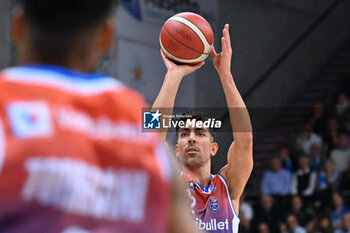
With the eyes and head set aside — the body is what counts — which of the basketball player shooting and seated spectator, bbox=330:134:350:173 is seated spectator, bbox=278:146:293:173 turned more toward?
the basketball player shooting

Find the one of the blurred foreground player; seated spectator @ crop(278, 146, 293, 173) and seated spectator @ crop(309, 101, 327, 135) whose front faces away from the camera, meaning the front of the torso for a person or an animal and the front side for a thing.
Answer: the blurred foreground player

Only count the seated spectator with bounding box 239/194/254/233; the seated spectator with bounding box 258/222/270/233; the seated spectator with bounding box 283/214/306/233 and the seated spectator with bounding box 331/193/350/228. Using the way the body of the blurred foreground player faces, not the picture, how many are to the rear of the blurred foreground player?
0

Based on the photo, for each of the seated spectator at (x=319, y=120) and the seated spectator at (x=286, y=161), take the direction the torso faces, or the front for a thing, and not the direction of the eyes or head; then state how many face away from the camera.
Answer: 0

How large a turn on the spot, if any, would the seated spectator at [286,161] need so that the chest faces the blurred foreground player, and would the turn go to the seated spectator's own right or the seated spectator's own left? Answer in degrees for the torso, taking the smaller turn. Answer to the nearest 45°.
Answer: approximately 45° to the seated spectator's own left

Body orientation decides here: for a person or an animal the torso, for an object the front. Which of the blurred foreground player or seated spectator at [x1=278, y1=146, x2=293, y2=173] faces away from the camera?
the blurred foreground player

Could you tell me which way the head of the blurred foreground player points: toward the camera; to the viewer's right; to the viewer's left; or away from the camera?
away from the camera

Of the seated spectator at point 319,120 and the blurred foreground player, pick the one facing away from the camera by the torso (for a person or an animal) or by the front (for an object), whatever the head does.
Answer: the blurred foreground player

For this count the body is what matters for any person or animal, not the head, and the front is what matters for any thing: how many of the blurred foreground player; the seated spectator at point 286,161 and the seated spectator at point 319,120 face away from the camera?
1

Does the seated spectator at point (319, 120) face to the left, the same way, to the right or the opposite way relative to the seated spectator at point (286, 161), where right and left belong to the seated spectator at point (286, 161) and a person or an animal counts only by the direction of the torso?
the same way

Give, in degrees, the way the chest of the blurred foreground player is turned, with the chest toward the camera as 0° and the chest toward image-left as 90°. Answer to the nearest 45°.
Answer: approximately 180°

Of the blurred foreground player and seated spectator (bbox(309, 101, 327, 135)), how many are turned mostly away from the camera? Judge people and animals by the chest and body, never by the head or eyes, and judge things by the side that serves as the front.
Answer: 1

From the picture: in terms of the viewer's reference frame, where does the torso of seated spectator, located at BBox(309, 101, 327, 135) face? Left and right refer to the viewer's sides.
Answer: facing the viewer and to the left of the viewer
